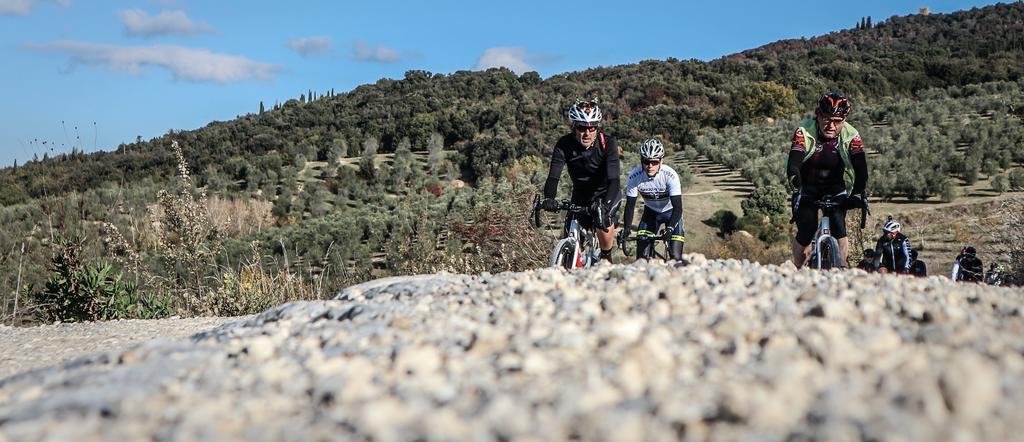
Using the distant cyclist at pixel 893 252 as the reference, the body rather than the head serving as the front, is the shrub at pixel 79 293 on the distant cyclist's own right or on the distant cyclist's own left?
on the distant cyclist's own right

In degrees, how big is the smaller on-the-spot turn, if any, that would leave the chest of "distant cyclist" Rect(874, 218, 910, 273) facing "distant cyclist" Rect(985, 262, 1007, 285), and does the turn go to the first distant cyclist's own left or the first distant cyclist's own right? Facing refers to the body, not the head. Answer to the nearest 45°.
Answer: approximately 135° to the first distant cyclist's own left

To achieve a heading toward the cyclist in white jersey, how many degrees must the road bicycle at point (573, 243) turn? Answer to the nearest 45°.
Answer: approximately 180°

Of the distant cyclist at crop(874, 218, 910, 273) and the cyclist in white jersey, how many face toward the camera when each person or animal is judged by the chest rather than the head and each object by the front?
2

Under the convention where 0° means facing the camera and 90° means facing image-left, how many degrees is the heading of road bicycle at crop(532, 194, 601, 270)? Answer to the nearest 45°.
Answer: approximately 45°

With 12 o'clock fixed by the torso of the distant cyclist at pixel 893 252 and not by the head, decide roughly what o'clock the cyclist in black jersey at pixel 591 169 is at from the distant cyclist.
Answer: The cyclist in black jersey is roughly at 1 o'clock from the distant cyclist.

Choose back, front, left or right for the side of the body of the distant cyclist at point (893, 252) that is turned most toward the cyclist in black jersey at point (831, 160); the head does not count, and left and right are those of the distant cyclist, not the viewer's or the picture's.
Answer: front

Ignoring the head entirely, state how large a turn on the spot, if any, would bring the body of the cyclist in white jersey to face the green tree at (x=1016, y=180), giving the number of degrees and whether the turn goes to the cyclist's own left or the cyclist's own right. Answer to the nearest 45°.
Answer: approximately 135° to the cyclist's own left

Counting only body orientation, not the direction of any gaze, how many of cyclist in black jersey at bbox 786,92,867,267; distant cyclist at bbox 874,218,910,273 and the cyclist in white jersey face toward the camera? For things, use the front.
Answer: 3
